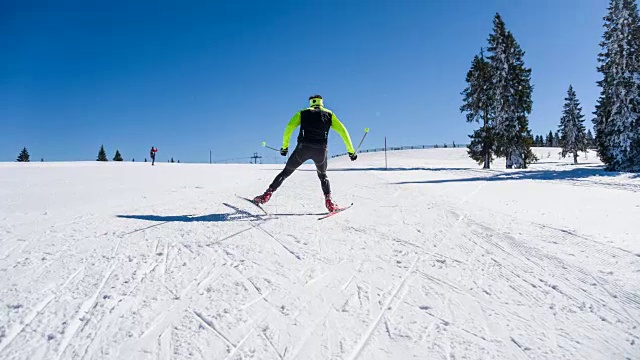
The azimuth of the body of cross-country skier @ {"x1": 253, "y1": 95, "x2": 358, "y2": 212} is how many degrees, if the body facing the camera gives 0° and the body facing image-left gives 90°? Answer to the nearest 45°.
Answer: approximately 180°

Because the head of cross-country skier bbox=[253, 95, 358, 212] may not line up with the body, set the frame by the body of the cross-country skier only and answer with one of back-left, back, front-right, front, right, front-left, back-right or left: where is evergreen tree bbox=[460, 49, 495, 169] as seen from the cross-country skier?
front-right

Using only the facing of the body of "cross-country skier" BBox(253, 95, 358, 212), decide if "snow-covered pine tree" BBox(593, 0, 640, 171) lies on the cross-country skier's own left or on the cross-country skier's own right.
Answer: on the cross-country skier's own right

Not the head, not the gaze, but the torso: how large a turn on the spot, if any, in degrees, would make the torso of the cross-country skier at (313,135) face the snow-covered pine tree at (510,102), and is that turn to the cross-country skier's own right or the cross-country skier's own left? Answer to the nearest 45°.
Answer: approximately 45° to the cross-country skier's own right

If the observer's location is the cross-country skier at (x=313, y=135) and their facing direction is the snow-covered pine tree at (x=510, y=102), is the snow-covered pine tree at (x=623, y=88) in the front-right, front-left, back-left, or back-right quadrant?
front-right
